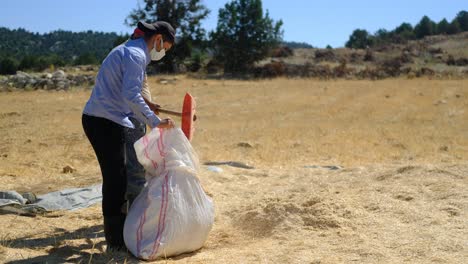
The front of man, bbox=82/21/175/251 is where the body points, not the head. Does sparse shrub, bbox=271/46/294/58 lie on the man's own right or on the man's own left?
on the man's own left

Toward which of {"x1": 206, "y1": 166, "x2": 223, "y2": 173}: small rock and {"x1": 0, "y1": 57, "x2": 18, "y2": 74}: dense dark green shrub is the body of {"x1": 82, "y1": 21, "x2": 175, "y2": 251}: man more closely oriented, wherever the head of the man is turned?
the small rock

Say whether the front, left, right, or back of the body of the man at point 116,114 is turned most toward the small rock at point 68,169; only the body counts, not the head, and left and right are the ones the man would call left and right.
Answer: left

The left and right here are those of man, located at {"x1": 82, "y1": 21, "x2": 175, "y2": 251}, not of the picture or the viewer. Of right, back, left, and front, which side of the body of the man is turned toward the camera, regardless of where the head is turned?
right

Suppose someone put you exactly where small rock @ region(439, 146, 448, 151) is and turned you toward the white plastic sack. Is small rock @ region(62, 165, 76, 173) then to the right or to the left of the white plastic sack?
right

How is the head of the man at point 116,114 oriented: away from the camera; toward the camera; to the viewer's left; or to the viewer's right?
to the viewer's right

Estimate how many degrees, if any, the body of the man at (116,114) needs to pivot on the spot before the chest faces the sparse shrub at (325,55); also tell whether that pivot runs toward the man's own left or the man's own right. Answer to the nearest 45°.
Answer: approximately 45° to the man's own left

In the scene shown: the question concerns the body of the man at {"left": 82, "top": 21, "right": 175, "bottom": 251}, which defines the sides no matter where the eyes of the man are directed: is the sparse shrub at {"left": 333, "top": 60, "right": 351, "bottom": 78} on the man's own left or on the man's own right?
on the man's own left

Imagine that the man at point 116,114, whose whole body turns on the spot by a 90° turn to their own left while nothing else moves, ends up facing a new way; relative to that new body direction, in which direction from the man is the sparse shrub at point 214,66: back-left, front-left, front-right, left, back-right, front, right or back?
front

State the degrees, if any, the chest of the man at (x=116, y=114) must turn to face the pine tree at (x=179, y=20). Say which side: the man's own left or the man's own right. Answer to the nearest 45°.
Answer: approximately 90° to the man's own left
